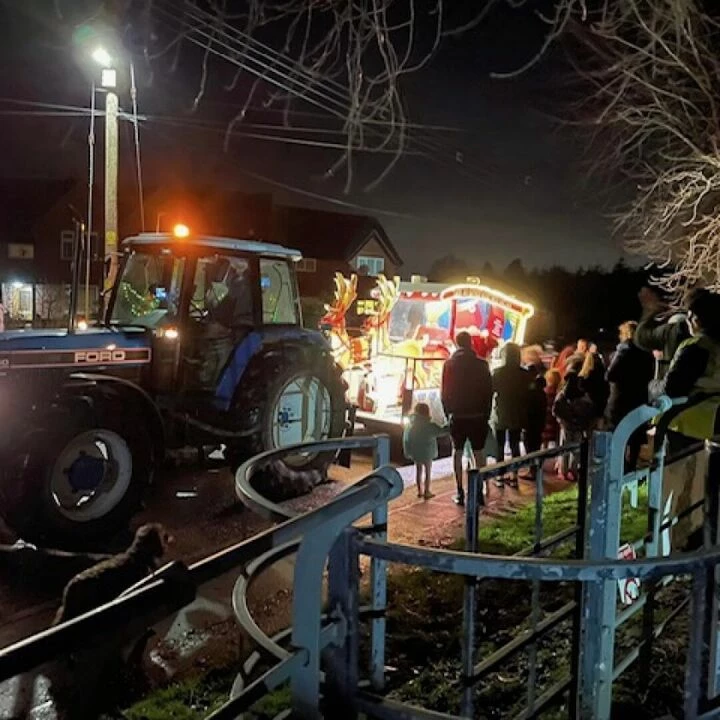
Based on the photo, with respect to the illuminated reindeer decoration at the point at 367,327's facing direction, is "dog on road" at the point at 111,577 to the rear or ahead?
ahead

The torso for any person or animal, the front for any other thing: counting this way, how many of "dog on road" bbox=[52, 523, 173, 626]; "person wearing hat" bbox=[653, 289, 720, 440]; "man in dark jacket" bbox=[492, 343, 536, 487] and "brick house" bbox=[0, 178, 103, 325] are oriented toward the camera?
1

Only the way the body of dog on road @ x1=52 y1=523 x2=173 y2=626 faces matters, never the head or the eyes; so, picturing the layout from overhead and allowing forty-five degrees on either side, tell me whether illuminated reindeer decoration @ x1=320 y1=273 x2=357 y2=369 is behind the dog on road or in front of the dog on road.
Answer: in front

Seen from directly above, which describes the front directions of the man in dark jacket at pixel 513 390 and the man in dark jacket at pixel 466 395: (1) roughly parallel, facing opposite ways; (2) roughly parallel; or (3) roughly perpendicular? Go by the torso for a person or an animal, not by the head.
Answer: roughly parallel

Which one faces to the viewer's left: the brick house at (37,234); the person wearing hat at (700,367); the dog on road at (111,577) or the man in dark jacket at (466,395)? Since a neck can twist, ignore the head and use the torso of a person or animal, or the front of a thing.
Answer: the person wearing hat

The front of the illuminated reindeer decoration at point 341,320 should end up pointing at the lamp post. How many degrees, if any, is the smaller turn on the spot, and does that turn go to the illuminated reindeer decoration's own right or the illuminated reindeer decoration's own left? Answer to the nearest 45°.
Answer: approximately 45° to the illuminated reindeer decoration's own right

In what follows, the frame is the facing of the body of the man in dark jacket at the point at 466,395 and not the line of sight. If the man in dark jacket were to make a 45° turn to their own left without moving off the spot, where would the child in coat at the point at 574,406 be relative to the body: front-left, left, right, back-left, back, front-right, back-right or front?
right

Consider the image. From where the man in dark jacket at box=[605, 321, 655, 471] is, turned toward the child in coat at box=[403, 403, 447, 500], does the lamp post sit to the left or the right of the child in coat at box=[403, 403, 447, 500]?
right

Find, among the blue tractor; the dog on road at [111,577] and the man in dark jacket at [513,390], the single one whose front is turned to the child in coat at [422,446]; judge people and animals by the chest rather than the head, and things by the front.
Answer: the dog on road

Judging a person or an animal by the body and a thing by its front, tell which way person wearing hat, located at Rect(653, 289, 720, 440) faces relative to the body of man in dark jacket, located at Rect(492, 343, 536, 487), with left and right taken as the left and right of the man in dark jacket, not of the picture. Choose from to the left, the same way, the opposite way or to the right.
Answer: to the left

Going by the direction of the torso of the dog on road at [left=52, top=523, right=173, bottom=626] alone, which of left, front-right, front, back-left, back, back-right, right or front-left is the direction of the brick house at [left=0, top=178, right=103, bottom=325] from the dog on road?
front-left

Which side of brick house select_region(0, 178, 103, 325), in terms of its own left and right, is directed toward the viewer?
front

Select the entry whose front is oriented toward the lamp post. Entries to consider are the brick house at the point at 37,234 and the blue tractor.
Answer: the brick house

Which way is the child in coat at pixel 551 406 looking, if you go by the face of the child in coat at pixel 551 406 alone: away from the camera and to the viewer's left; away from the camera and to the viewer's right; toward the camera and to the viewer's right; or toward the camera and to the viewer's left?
away from the camera and to the viewer's left

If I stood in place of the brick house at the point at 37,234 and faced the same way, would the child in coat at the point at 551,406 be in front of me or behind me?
in front

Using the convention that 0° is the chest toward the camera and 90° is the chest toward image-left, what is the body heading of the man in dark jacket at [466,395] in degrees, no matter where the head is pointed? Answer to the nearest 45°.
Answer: approximately 180°
